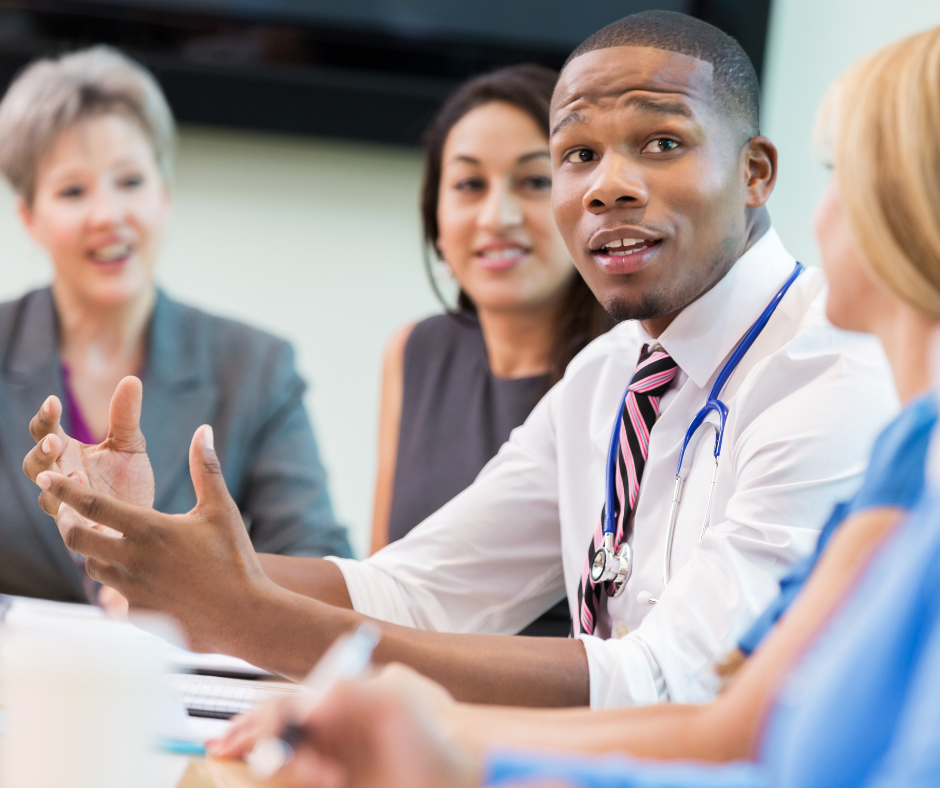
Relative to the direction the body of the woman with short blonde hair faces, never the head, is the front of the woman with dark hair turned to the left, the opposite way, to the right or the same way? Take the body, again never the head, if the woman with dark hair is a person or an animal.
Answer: the same way

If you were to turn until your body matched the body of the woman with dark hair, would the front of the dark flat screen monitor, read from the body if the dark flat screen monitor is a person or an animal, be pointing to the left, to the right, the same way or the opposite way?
the same way

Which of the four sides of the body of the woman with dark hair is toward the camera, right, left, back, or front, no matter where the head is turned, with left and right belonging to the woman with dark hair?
front

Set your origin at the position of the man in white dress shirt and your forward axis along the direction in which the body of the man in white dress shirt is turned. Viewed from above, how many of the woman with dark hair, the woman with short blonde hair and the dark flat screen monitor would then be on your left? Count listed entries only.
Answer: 0

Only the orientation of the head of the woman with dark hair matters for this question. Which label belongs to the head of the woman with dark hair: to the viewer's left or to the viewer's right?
to the viewer's right

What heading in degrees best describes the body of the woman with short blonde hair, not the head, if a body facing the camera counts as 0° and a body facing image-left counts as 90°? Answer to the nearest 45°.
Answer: approximately 0°

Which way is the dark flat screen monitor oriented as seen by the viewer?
toward the camera

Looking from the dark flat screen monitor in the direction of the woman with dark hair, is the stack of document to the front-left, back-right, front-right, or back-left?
front-right

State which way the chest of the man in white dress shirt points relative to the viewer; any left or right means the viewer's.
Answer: facing the viewer and to the left of the viewer

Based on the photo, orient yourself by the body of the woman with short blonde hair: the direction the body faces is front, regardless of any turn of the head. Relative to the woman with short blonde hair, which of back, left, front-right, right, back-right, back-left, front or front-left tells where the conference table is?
front

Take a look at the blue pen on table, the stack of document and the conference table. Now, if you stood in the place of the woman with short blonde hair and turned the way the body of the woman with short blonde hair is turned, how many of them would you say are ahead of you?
3

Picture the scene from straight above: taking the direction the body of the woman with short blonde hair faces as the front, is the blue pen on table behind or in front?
in front

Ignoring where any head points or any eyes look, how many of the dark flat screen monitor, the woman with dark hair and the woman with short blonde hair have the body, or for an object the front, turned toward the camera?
3

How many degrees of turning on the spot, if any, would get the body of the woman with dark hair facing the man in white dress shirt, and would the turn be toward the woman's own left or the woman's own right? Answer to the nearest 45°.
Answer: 0° — they already face them

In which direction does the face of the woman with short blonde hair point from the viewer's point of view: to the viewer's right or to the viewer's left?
to the viewer's right

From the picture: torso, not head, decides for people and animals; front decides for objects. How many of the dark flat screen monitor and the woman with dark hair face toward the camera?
2
